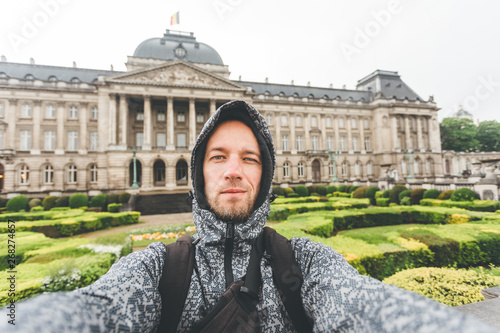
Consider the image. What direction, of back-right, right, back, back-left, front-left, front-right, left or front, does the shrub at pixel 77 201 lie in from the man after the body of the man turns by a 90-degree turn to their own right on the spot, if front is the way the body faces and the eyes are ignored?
front-right

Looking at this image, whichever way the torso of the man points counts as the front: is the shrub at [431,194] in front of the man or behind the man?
behind

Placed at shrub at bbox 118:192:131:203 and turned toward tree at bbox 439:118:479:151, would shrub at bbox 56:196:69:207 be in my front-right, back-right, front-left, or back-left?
back-left

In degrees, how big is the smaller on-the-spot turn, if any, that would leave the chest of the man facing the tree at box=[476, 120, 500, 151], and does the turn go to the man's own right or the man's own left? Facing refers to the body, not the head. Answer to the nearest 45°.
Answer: approximately 135° to the man's own left

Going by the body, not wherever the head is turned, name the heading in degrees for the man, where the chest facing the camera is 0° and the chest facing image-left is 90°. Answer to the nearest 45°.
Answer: approximately 0°

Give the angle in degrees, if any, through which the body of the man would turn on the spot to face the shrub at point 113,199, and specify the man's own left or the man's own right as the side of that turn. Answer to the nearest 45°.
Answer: approximately 135° to the man's own right

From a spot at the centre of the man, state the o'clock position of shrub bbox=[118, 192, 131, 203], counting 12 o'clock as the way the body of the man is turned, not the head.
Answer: The shrub is roughly at 5 o'clock from the man.

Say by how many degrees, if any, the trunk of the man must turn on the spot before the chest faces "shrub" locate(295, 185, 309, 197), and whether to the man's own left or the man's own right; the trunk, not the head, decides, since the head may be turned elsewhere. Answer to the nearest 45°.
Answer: approximately 180°

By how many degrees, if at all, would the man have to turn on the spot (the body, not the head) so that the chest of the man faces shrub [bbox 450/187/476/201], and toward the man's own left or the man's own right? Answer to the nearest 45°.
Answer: approximately 135° to the man's own left

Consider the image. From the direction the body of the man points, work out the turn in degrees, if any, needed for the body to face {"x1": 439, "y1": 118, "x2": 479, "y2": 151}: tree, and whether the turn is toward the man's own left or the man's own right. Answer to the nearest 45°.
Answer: approximately 135° to the man's own left

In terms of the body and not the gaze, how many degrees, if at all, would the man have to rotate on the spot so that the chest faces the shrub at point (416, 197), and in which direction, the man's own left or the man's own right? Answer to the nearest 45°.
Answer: approximately 135° to the man's own left

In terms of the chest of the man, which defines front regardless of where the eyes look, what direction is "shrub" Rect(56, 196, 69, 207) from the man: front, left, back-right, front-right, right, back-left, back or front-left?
back-right

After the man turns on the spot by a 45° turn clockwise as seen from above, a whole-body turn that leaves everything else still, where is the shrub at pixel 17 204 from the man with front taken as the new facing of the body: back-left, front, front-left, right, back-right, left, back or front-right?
right
